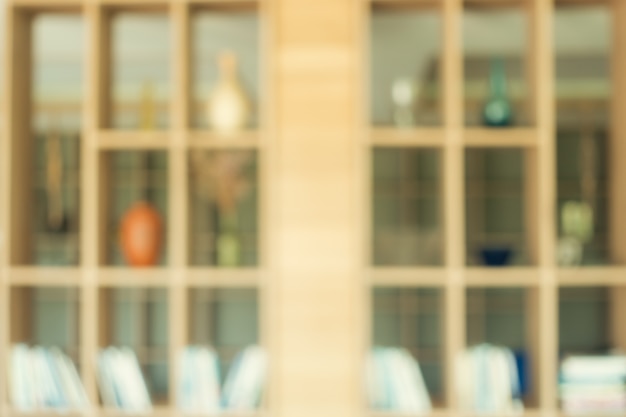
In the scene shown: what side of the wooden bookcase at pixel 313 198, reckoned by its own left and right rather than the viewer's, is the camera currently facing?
front
